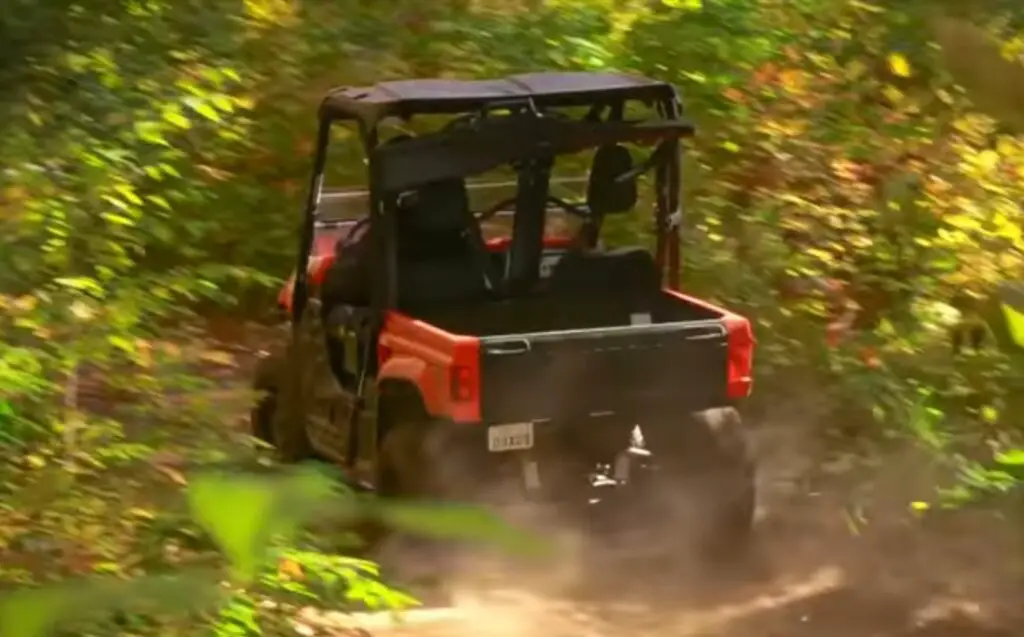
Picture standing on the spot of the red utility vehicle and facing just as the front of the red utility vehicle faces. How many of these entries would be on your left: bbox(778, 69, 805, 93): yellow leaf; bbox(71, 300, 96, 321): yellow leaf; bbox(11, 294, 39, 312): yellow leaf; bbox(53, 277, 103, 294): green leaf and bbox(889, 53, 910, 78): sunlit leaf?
3

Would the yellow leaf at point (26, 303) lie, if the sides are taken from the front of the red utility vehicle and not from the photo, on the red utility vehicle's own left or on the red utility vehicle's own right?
on the red utility vehicle's own left

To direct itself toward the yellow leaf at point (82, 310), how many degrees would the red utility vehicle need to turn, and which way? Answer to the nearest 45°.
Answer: approximately 90° to its left

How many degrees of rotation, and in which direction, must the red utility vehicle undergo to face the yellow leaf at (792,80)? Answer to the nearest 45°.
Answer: approximately 90° to its right

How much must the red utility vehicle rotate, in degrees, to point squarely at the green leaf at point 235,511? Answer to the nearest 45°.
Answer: approximately 135° to its left

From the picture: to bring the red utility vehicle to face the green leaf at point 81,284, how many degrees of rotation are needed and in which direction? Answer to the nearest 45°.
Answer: approximately 90° to its left

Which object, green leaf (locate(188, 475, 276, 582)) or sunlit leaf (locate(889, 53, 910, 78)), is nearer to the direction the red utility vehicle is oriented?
the sunlit leaf

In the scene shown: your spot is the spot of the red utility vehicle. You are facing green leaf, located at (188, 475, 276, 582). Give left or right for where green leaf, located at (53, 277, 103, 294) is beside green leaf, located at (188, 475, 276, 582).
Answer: right

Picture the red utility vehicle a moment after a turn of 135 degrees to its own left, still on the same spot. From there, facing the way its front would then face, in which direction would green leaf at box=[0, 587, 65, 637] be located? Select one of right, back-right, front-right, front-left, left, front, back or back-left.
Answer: front

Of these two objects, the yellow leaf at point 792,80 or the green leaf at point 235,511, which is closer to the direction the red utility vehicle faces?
the yellow leaf

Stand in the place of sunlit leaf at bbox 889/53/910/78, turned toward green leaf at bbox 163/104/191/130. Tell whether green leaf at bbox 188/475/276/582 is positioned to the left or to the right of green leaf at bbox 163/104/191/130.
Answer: left

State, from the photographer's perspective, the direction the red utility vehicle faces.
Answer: facing away from the viewer and to the left of the viewer
